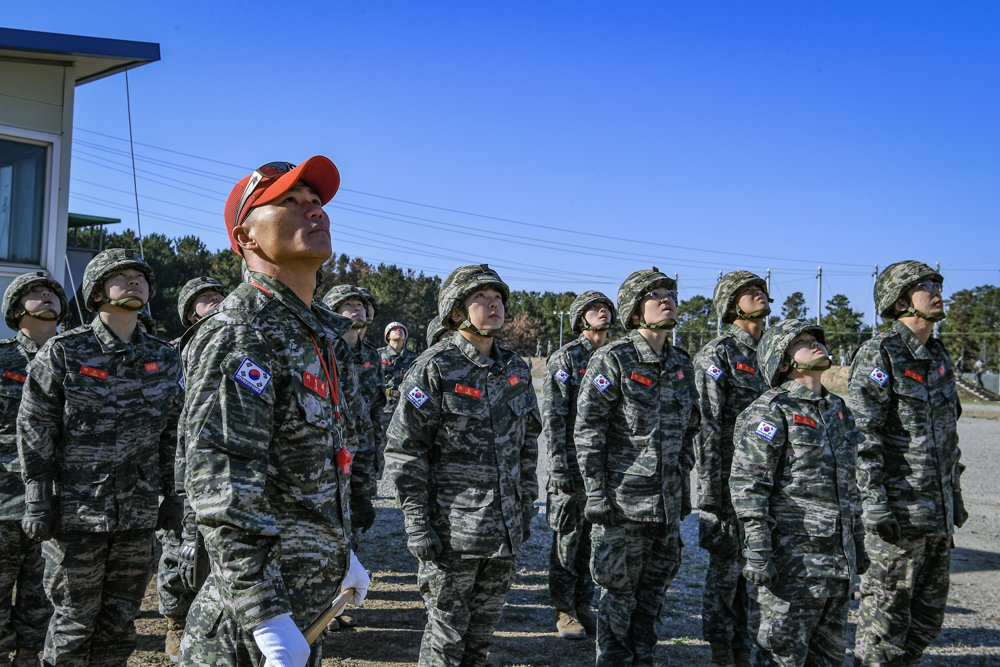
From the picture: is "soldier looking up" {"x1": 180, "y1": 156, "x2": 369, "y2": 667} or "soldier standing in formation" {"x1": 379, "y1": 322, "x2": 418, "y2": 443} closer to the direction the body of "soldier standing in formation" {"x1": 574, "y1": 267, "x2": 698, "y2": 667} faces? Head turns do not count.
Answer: the soldier looking up

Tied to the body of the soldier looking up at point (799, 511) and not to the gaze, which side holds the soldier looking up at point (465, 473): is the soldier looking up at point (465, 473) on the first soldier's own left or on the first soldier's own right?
on the first soldier's own right

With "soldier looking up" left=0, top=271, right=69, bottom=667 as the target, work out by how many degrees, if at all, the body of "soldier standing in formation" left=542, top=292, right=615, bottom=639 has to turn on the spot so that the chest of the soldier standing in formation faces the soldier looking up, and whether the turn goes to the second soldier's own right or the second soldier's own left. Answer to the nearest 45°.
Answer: approximately 90° to the second soldier's own right

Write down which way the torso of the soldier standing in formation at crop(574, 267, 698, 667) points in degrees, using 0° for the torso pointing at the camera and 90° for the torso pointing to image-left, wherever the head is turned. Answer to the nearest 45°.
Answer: approximately 315°

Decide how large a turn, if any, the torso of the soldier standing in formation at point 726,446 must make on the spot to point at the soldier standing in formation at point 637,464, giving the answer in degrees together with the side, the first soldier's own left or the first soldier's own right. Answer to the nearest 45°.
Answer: approximately 90° to the first soldier's own right
